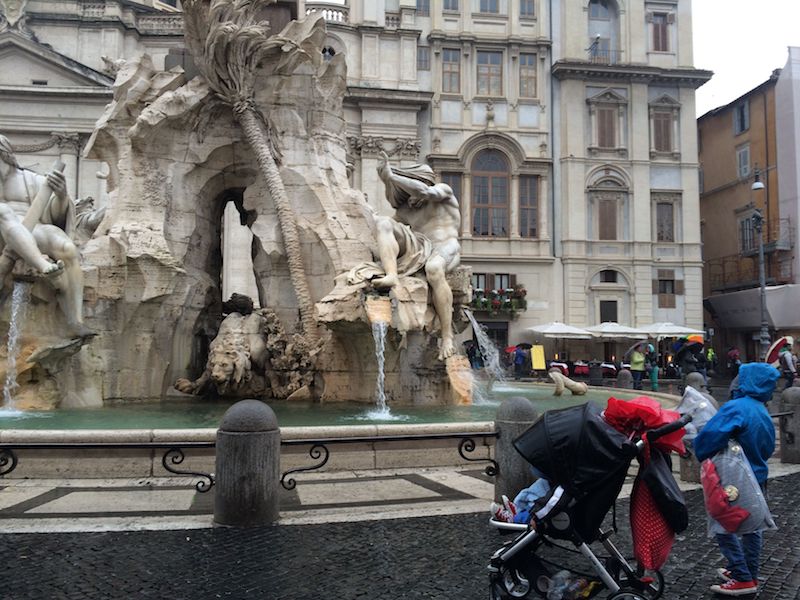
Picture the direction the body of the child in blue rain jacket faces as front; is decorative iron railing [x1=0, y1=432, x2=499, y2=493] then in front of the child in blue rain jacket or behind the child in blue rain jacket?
in front

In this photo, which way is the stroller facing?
to the viewer's left

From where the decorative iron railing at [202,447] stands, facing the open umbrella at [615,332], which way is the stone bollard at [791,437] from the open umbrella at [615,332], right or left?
right

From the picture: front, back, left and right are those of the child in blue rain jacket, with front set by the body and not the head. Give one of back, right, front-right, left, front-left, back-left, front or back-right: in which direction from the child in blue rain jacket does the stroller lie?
front-left

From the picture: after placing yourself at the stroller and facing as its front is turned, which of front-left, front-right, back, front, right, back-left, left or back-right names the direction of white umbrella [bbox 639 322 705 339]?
right

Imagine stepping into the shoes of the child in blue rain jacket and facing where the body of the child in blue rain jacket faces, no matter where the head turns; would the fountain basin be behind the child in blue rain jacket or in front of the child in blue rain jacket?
in front

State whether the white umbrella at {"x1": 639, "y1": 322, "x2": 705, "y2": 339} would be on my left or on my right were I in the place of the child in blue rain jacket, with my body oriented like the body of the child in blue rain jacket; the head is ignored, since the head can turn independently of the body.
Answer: on my right

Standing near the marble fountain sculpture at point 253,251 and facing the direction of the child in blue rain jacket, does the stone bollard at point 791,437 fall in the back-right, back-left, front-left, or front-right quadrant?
front-left

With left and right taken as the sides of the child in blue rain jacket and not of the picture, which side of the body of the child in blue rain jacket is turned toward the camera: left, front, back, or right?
left

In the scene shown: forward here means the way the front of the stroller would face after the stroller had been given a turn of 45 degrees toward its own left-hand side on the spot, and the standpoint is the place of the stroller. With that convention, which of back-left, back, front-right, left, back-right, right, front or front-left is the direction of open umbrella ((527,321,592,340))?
back-right

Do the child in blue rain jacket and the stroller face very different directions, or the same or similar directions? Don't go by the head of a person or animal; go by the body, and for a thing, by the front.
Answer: same or similar directions

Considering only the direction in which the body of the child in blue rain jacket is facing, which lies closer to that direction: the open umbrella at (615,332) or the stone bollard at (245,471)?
the stone bollard
